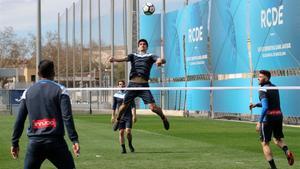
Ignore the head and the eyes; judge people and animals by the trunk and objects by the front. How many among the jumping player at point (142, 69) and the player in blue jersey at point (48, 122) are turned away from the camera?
1

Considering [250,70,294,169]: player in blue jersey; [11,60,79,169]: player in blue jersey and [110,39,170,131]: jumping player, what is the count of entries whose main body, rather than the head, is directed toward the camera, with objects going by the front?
1

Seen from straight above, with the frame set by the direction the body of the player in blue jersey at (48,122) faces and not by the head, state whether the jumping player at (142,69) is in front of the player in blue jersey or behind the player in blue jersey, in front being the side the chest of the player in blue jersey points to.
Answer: in front

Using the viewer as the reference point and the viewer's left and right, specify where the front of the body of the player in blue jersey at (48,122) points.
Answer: facing away from the viewer

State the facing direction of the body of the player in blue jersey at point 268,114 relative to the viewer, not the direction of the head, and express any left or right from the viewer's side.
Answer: facing away from the viewer and to the left of the viewer

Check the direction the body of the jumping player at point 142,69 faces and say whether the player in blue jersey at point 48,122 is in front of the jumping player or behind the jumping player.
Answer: in front

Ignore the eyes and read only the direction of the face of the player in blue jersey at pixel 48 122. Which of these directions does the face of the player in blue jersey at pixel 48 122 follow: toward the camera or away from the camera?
away from the camera

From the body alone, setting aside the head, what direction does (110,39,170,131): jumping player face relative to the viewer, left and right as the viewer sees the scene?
facing the viewer

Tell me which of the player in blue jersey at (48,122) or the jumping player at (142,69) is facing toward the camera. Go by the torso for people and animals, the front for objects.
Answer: the jumping player

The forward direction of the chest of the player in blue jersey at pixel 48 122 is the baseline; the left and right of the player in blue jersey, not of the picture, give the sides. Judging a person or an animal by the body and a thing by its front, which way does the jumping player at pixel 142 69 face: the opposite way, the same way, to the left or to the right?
the opposite way
